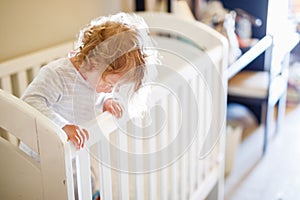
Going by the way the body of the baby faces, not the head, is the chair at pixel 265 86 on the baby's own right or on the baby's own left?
on the baby's own left

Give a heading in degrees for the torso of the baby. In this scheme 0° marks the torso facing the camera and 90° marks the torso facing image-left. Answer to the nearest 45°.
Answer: approximately 315°
